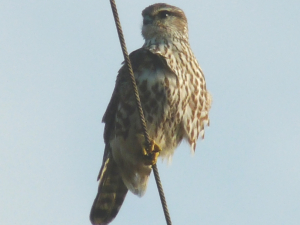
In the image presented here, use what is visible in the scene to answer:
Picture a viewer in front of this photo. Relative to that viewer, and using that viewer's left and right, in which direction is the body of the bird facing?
facing the viewer and to the right of the viewer
